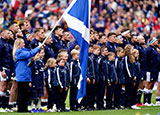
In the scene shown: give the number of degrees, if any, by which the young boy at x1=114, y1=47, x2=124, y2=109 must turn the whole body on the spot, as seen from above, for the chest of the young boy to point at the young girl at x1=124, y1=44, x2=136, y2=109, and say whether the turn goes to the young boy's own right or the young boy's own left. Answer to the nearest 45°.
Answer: approximately 90° to the young boy's own left

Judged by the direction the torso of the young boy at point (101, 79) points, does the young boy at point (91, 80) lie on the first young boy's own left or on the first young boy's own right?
on the first young boy's own right

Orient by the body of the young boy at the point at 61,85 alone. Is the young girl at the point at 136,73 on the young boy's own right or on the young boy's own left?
on the young boy's own left

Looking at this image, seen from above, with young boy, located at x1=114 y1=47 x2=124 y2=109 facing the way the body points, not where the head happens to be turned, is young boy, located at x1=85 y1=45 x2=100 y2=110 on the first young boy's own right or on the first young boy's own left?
on the first young boy's own right

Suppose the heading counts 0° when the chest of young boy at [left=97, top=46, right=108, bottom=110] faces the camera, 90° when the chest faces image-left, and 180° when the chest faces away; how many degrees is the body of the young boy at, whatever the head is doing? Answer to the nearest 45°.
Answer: approximately 315°

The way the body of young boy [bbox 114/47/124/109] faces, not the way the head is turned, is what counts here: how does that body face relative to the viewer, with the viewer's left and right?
facing the viewer and to the right of the viewer
